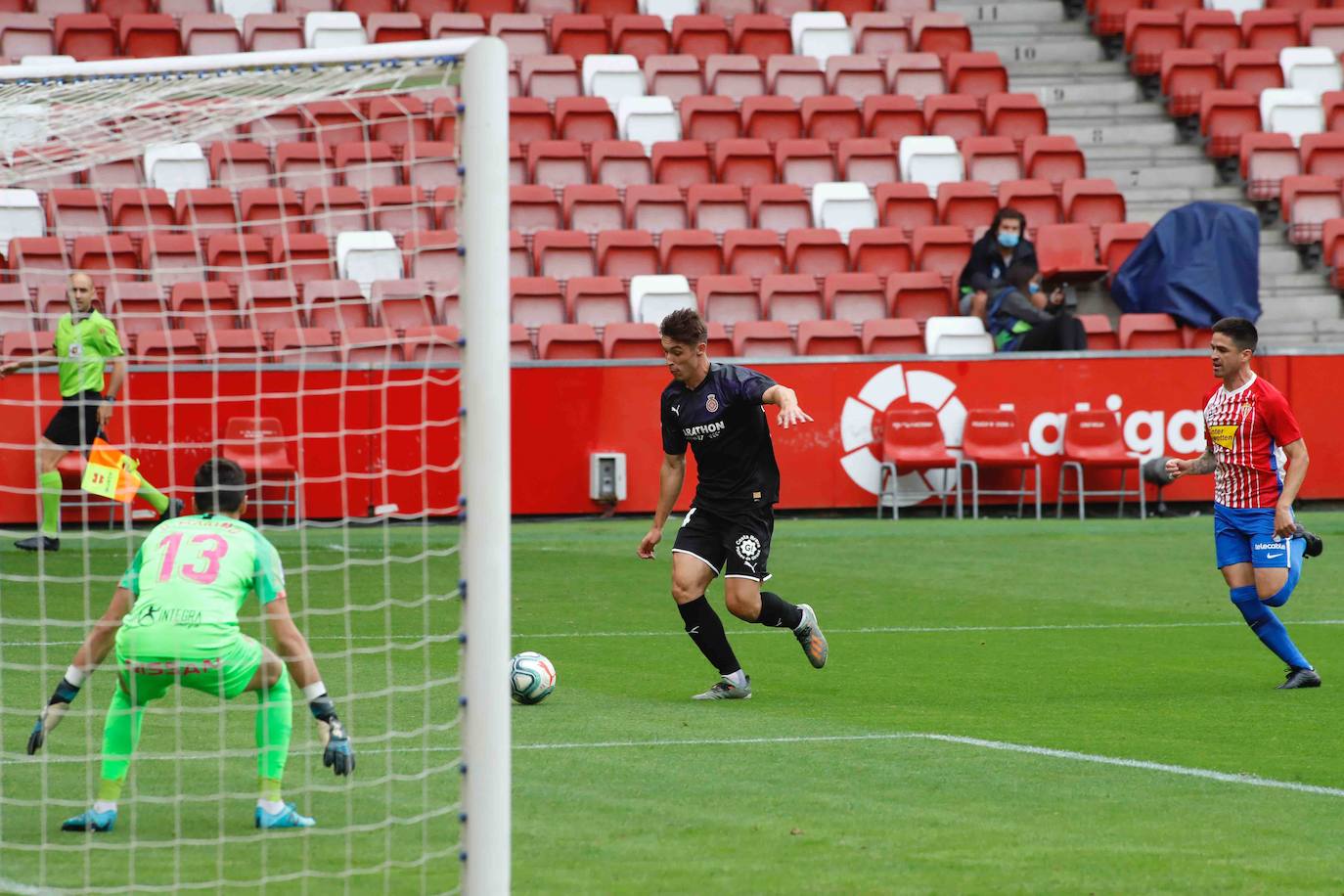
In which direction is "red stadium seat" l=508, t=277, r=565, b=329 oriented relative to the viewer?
toward the camera

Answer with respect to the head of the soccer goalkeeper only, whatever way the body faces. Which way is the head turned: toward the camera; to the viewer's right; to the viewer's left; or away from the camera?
away from the camera

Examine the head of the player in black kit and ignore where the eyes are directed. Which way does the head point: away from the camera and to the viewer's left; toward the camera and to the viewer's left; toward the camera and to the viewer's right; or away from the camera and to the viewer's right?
toward the camera and to the viewer's left

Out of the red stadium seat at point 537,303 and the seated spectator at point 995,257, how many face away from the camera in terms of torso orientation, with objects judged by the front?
0

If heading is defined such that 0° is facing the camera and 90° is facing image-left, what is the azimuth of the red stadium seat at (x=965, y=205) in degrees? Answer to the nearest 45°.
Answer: approximately 0°

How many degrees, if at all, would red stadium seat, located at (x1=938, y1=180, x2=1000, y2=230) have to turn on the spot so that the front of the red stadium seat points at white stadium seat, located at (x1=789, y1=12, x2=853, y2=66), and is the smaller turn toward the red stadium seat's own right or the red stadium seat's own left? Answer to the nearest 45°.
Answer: approximately 135° to the red stadium seat's own right

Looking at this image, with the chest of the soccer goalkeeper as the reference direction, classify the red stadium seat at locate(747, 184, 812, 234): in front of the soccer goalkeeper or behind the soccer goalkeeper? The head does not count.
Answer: in front

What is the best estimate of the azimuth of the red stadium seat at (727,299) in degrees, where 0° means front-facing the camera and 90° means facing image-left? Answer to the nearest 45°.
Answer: approximately 0°

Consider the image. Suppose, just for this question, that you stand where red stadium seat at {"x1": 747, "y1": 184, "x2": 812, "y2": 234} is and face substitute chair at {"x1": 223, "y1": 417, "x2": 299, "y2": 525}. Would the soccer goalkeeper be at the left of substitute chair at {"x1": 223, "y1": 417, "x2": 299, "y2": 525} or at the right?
left

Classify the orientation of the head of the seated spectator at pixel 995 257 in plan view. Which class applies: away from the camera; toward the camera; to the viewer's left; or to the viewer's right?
toward the camera

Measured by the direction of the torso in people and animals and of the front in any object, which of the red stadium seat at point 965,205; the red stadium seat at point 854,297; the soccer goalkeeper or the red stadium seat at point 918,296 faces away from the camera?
the soccer goalkeeper

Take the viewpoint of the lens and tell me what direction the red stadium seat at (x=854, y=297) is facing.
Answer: facing the viewer

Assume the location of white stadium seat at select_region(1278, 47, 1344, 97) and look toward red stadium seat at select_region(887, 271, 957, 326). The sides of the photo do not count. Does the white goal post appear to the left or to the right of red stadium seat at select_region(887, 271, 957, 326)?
left

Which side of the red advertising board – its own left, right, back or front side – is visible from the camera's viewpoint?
front

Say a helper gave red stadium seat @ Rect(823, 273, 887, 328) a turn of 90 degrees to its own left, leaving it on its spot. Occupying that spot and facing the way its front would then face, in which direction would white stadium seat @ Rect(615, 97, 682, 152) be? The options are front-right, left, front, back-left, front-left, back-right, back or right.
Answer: back-left

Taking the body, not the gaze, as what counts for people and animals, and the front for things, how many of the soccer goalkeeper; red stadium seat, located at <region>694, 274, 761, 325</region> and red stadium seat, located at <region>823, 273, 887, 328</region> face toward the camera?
2

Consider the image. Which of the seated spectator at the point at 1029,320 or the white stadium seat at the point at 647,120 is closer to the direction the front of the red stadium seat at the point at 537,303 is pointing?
the seated spectator
